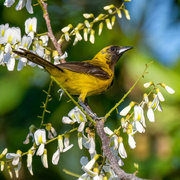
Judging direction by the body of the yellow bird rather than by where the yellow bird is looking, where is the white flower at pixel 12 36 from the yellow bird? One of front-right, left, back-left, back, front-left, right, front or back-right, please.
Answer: back-right

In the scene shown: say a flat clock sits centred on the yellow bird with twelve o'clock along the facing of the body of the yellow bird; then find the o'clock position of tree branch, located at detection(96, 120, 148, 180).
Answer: The tree branch is roughly at 12 o'clock from the yellow bird.

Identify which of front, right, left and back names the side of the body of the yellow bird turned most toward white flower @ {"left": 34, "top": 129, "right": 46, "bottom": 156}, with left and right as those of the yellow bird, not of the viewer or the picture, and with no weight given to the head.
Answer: back

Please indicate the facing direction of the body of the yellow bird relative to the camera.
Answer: to the viewer's right

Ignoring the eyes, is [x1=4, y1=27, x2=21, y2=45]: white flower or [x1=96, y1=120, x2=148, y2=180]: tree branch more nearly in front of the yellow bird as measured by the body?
the tree branch

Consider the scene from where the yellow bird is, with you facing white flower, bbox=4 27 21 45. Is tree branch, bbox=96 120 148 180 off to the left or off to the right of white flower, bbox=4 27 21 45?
left
